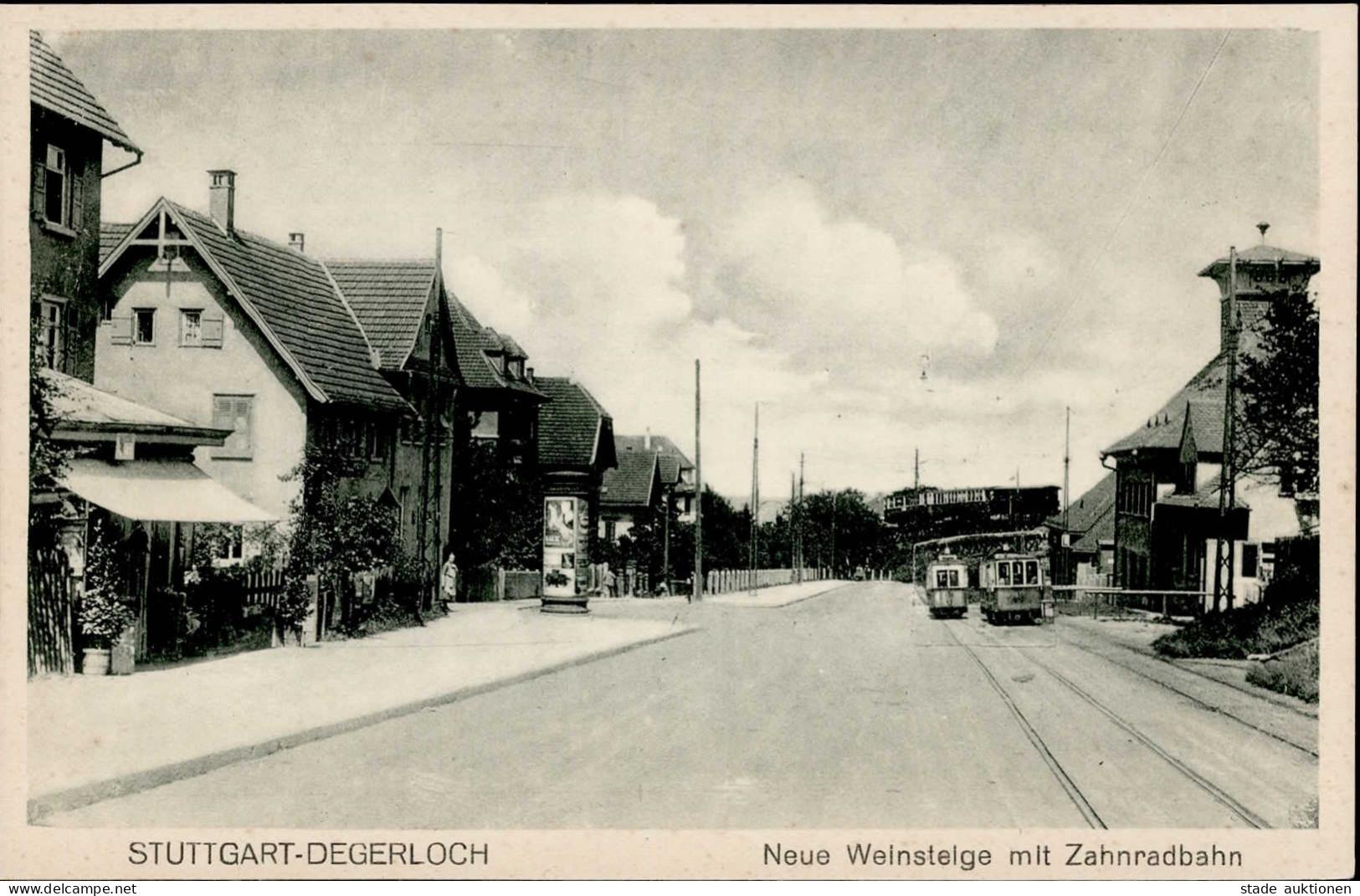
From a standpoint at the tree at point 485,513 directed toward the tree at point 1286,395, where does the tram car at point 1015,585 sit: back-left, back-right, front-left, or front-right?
front-left

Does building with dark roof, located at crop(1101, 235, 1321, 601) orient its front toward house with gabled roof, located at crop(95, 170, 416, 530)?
yes

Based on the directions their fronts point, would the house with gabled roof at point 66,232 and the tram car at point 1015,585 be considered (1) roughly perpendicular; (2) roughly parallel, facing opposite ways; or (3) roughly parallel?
roughly perpendicular

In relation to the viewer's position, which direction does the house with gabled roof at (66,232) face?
facing the viewer and to the right of the viewer

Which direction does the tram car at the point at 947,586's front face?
toward the camera

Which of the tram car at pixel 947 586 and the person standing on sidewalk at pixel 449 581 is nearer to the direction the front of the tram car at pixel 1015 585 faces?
the person standing on sidewalk

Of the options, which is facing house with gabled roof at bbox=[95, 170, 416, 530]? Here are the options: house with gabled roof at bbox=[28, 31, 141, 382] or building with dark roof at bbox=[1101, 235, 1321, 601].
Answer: the building with dark roof

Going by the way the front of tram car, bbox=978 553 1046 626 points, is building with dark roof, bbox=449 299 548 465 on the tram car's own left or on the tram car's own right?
on the tram car's own right

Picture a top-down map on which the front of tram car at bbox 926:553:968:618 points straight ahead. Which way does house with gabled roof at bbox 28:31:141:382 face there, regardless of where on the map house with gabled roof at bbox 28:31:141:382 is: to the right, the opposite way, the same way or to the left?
to the left

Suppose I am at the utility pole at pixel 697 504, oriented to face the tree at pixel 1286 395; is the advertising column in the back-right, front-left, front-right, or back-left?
front-right

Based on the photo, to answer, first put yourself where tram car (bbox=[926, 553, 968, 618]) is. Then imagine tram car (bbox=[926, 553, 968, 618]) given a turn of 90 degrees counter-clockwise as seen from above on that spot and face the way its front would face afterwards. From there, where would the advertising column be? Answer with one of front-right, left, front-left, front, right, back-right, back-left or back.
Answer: back-right

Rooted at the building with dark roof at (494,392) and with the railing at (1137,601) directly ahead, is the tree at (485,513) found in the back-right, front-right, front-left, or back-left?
front-right

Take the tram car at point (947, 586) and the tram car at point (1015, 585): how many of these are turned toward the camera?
2
